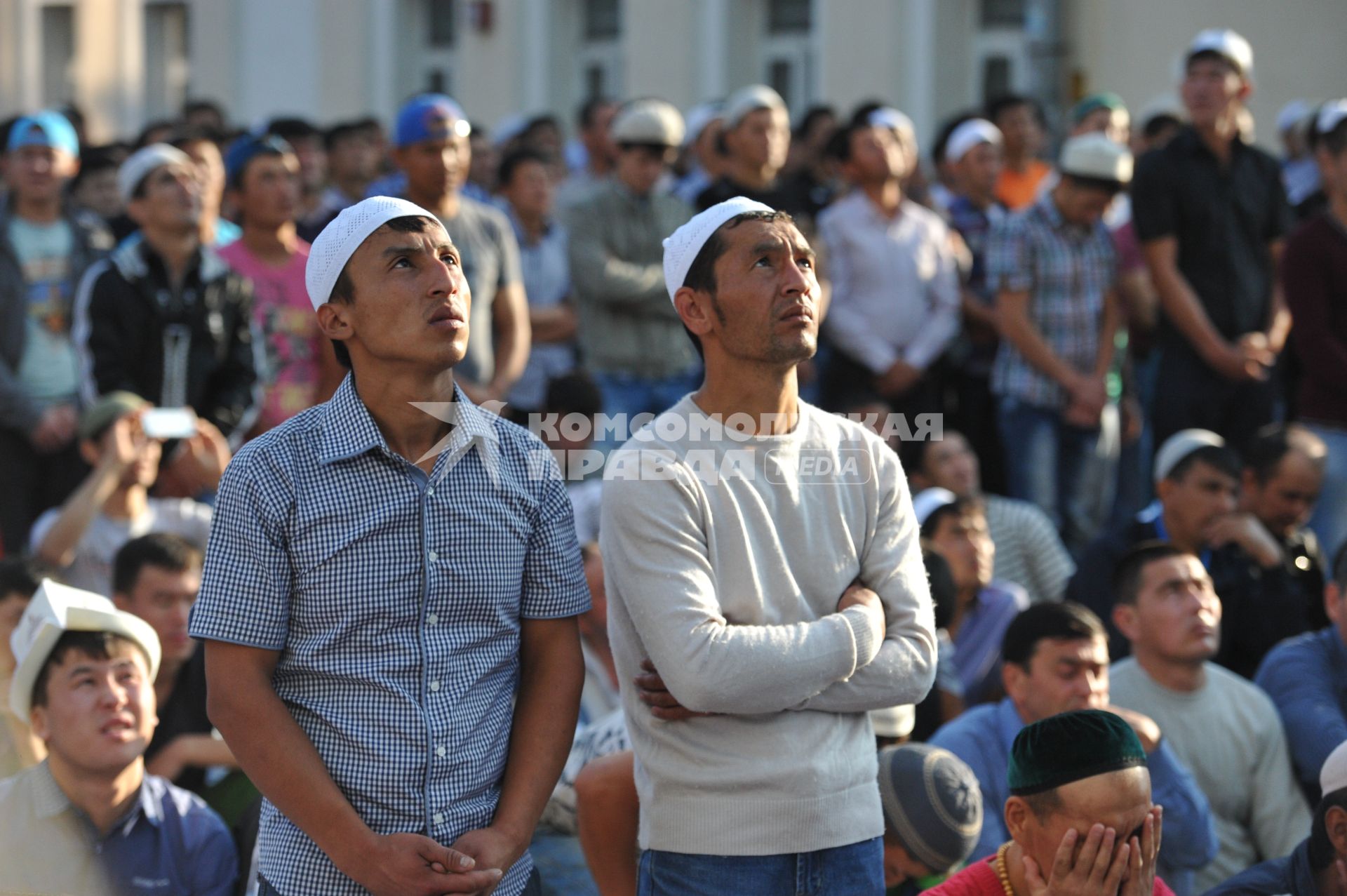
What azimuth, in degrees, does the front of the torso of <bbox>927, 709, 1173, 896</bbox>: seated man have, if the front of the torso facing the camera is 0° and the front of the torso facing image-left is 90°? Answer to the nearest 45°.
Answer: approximately 315°

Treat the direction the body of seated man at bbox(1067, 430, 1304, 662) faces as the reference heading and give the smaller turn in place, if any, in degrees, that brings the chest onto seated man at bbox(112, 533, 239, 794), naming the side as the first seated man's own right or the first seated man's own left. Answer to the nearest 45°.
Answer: approximately 90° to the first seated man's own right

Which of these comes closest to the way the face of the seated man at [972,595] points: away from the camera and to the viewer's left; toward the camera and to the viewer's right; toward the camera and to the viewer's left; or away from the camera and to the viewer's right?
toward the camera and to the viewer's right

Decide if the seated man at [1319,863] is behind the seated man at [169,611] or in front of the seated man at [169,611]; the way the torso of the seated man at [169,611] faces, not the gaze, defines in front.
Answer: in front

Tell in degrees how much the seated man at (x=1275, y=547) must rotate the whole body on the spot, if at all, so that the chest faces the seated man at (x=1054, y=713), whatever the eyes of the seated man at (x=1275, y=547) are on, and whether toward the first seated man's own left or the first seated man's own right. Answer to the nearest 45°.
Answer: approximately 45° to the first seated man's own right

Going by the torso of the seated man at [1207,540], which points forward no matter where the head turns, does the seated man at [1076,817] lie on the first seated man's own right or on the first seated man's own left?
on the first seated man's own right

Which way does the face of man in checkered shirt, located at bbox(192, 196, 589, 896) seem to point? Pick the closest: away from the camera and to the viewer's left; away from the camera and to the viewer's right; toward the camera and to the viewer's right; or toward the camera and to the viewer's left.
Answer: toward the camera and to the viewer's right

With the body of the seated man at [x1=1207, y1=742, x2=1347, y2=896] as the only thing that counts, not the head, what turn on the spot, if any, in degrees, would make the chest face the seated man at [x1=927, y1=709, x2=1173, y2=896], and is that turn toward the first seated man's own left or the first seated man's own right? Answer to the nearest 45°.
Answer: approximately 90° to the first seated man's own right

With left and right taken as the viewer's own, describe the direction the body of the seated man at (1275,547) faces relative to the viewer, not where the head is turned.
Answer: facing the viewer and to the right of the viewer

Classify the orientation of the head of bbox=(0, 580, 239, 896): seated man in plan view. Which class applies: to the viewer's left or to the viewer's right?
to the viewer's right

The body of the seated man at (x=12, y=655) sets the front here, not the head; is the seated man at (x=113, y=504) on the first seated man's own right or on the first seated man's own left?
on the first seated man's own left

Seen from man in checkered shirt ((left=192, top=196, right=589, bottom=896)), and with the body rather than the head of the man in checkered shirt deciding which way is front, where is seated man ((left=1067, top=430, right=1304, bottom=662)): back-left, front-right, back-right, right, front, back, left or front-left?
back-left

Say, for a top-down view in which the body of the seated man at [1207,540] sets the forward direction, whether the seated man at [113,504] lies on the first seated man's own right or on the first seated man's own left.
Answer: on the first seated man's own right
